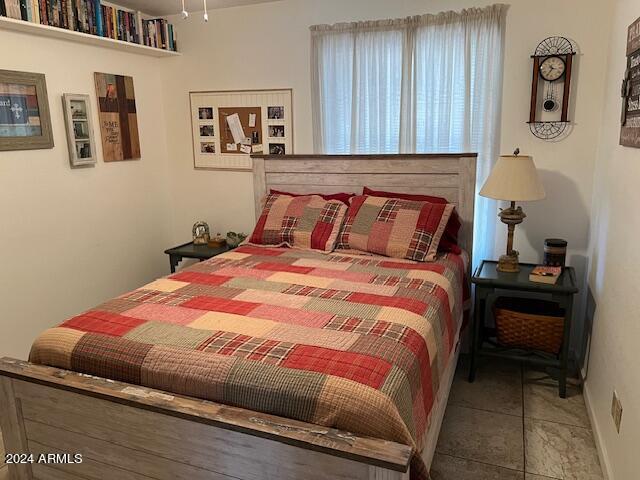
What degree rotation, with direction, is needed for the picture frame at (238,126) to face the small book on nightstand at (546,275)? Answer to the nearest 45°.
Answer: approximately 45° to its left

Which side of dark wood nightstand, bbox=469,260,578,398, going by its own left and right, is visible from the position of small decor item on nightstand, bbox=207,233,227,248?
right

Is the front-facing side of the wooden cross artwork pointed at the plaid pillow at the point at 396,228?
yes

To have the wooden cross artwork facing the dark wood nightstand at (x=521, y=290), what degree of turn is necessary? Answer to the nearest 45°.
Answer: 0° — it already faces it

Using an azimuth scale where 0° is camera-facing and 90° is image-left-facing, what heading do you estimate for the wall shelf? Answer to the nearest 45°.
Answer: approximately 315°

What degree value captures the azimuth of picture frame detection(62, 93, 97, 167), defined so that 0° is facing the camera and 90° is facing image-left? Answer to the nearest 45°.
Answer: approximately 315°

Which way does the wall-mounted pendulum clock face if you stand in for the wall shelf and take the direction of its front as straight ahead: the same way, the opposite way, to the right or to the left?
to the right

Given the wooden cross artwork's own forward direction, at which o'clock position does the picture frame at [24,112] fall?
The picture frame is roughly at 3 o'clock from the wooden cross artwork.

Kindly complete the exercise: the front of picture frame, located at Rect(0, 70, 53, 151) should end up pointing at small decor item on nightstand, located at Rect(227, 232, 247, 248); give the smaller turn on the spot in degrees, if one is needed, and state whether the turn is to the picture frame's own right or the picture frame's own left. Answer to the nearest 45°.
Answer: approximately 45° to the picture frame's own left

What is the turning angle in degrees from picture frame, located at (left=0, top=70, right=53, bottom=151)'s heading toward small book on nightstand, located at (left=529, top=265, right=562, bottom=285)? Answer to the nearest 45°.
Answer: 0° — it already faces it

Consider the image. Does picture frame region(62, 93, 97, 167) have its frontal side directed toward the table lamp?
yes

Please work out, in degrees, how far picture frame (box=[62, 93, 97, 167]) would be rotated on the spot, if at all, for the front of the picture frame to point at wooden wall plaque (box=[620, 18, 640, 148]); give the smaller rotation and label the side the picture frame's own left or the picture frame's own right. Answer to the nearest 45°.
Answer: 0° — it already faces it

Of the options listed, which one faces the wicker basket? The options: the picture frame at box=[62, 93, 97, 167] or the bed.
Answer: the picture frame

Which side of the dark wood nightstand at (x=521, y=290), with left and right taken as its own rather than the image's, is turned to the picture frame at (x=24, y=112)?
right

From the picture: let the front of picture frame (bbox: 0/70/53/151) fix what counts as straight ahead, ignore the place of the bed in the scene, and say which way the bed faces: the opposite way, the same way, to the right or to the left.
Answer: to the right
